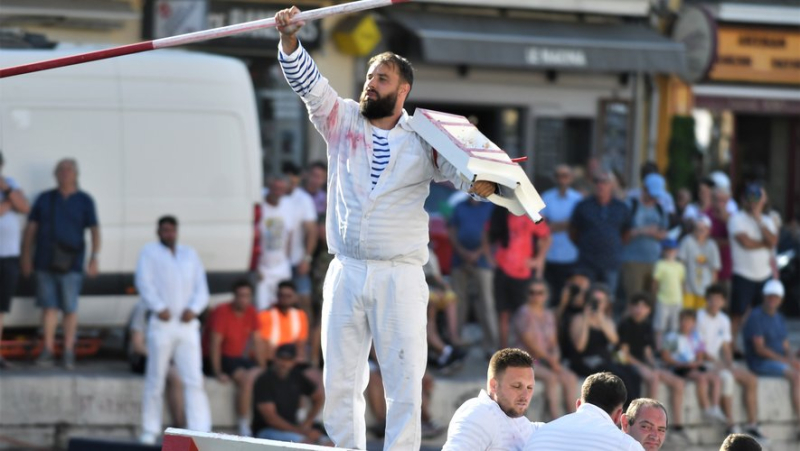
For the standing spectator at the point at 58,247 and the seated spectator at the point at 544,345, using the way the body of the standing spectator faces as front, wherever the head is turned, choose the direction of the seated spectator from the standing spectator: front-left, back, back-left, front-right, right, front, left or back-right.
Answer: left

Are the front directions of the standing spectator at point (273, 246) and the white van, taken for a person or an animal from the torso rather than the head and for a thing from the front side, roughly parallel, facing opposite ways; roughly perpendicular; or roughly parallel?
roughly perpendicular

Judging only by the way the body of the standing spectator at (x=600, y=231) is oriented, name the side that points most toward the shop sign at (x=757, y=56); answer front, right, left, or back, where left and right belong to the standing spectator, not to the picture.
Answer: back

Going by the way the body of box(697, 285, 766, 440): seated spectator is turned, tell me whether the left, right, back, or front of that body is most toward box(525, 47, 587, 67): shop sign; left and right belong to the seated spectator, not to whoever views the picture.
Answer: back

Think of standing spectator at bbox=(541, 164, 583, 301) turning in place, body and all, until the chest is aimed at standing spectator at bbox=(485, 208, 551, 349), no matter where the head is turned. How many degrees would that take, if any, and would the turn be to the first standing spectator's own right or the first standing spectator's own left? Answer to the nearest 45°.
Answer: approximately 45° to the first standing spectator's own right

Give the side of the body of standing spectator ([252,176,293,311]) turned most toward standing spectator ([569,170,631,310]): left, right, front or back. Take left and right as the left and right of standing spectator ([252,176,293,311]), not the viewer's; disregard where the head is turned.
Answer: left

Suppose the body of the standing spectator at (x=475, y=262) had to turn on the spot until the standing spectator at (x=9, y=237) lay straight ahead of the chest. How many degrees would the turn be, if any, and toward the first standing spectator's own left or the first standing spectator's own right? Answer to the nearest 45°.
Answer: approximately 45° to the first standing spectator's own right
